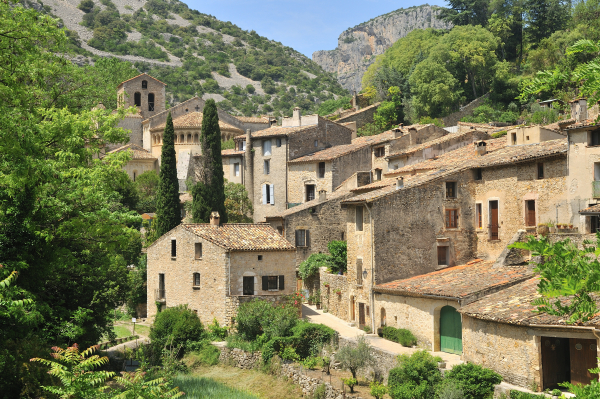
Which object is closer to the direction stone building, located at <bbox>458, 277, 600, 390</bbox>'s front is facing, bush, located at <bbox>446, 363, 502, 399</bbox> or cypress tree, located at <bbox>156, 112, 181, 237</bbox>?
the bush

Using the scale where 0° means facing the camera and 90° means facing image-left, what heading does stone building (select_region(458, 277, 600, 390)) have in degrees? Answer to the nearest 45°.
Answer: approximately 0°

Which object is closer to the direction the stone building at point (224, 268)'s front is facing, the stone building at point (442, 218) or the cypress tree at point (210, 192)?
the stone building
